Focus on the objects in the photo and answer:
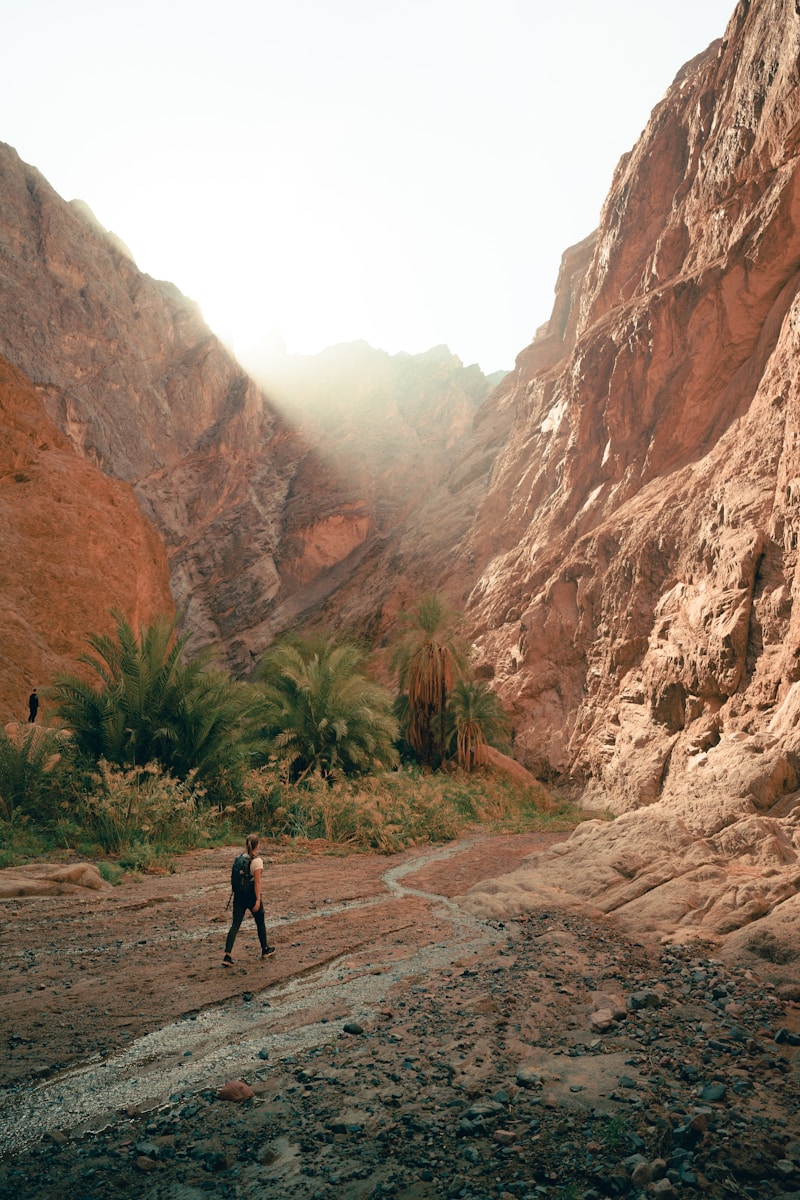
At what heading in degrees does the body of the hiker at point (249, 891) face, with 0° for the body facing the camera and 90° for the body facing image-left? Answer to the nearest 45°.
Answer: approximately 225°

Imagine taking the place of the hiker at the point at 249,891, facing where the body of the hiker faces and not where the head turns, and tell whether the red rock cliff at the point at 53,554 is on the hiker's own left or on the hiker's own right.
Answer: on the hiker's own left

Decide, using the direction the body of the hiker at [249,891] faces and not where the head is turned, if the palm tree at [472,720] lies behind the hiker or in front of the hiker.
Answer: in front

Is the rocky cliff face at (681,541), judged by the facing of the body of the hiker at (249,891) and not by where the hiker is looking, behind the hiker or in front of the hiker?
in front

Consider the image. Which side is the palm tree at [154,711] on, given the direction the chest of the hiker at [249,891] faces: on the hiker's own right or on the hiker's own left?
on the hiker's own left

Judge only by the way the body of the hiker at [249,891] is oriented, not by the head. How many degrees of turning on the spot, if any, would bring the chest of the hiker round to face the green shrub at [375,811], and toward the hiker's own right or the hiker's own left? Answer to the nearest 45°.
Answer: approximately 45° to the hiker's own left
